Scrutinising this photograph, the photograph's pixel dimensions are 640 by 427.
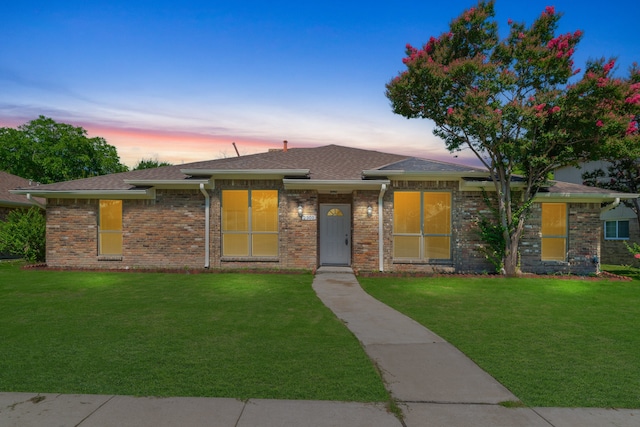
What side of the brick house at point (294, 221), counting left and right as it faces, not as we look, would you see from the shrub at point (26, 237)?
right

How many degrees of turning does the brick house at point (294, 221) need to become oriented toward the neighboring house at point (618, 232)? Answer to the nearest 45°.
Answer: approximately 135° to its left

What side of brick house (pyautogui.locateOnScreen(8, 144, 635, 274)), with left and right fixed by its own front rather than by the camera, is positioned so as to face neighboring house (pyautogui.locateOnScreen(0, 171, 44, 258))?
right

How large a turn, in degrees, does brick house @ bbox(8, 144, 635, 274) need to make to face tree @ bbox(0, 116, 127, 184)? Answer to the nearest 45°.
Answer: approximately 135° to its right

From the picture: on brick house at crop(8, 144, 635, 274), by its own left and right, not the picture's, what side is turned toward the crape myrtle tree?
left

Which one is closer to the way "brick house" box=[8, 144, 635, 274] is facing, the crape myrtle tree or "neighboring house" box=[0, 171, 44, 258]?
the crape myrtle tree

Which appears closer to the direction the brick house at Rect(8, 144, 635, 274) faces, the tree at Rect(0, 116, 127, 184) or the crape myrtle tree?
the crape myrtle tree

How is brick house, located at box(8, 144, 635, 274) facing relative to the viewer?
toward the camera
